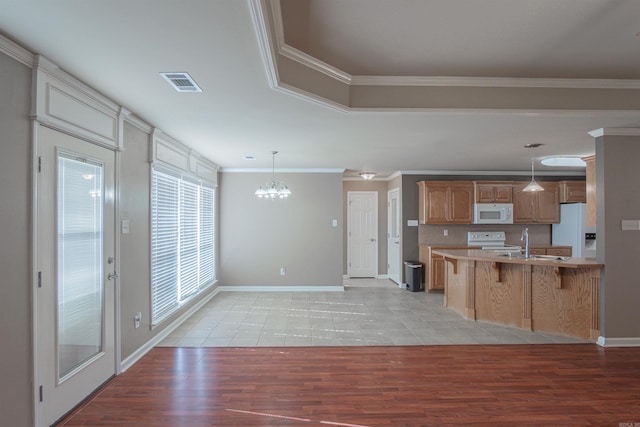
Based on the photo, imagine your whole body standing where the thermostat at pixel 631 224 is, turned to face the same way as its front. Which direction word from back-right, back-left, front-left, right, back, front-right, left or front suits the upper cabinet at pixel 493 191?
back-right

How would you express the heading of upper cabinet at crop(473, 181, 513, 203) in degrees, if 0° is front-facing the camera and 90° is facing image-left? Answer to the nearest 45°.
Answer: approximately 0°

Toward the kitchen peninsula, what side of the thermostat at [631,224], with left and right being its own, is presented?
right

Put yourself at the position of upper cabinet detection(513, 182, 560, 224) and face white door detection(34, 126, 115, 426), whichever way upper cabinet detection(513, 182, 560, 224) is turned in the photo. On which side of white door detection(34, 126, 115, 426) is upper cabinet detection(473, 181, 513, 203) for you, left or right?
right

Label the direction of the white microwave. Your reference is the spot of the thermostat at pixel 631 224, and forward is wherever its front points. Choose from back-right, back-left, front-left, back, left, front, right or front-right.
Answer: back-right

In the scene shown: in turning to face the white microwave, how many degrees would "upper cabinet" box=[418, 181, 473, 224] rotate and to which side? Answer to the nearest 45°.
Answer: approximately 90° to its left
